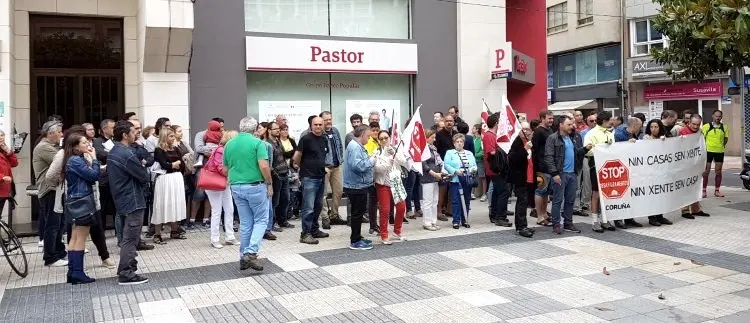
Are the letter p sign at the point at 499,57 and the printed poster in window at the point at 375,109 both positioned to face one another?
no

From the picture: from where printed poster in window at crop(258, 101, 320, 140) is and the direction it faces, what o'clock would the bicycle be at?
The bicycle is roughly at 1 o'clock from the printed poster in window.

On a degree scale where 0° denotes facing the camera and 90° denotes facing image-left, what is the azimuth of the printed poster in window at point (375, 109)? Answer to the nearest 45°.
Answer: approximately 0°

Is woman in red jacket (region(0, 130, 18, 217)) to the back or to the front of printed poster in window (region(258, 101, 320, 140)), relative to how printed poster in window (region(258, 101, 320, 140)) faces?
to the front

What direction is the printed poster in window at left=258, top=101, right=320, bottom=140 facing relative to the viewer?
toward the camera

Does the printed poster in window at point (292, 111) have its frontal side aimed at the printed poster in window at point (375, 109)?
no

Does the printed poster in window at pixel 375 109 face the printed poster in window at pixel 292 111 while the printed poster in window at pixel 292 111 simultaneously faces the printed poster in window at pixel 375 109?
no

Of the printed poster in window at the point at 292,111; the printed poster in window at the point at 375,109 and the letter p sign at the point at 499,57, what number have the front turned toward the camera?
3

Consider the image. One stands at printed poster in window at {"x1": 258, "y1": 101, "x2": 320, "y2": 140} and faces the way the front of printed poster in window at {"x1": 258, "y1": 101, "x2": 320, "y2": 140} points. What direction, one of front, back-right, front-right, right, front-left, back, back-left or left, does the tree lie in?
front-left

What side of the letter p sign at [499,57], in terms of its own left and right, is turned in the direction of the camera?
front

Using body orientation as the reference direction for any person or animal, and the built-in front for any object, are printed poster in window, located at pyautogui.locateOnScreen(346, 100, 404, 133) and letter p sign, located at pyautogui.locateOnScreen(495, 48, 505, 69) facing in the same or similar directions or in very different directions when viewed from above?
same or similar directions

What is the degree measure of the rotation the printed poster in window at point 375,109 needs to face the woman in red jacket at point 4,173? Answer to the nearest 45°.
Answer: approximately 45° to its right

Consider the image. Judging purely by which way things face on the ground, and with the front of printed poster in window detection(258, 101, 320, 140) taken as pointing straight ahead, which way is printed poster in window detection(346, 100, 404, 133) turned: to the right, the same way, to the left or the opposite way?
the same way

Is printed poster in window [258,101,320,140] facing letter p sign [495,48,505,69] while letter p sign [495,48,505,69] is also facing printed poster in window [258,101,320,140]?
no
